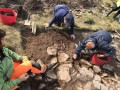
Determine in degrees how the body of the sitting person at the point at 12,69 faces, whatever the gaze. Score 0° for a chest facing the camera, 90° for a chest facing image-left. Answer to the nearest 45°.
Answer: approximately 270°

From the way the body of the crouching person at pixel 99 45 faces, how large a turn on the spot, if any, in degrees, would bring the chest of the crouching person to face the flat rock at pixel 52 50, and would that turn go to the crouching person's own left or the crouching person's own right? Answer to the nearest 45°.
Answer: approximately 45° to the crouching person's own right

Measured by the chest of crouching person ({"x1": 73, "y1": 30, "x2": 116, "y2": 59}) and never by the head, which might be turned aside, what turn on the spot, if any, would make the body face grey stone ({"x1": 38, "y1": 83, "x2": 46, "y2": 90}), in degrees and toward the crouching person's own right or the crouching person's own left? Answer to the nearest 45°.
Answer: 0° — they already face it

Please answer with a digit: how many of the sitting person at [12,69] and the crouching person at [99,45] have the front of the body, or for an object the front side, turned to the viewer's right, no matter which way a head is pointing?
1

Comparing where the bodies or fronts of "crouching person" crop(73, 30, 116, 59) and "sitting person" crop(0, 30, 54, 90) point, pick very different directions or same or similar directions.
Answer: very different directions

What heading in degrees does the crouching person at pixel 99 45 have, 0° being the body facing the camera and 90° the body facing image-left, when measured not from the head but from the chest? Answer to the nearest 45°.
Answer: approximately 45°
